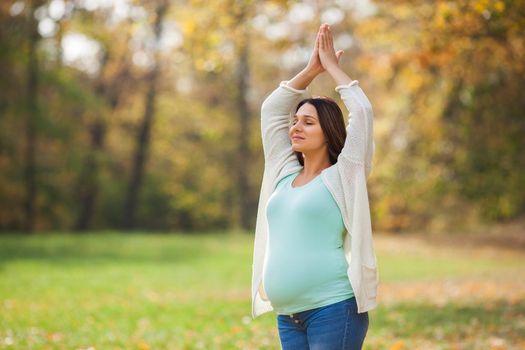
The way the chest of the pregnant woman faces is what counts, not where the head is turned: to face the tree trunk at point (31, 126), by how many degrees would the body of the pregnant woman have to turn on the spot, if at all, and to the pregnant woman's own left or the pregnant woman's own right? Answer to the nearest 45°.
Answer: approximately 90° to the pregnant woman's own right

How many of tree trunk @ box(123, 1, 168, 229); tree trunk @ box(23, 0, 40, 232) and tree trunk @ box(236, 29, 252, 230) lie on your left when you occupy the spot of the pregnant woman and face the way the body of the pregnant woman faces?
0

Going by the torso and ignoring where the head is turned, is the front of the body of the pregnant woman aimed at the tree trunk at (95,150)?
no

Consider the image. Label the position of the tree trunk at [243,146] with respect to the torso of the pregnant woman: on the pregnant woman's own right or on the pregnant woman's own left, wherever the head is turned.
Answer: on the pregnant woman's own right

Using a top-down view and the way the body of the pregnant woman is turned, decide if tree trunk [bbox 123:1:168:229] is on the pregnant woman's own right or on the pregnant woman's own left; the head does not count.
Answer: on the pregnant woman's own right

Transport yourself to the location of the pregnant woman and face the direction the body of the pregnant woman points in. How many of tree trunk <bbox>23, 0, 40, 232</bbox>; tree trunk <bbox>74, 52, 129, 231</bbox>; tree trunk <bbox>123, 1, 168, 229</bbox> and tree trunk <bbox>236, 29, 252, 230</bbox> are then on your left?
0

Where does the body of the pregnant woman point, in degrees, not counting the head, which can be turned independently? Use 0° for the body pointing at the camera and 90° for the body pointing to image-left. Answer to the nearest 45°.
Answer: approximately 45°

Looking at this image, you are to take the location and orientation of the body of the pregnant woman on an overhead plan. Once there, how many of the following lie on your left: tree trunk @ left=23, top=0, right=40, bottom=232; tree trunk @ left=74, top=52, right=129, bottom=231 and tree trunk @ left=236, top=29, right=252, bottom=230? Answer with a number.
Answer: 0

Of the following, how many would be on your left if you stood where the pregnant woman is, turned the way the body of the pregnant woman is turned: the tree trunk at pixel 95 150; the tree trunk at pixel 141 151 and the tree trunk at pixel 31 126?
0
